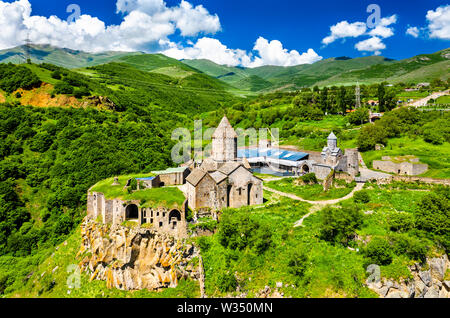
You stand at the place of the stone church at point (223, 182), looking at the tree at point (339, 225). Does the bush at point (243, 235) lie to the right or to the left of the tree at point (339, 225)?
right
